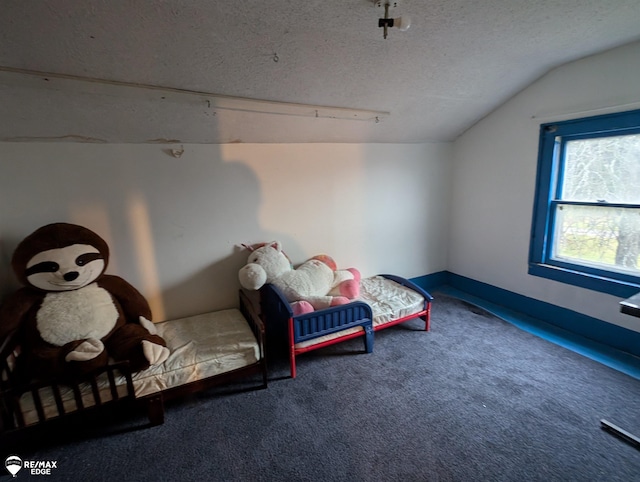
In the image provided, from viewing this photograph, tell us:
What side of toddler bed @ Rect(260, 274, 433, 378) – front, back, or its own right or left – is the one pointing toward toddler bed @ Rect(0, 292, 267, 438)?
back

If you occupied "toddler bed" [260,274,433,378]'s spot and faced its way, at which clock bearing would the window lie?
The window is roughly at 1 o'clock from the toddler bed.

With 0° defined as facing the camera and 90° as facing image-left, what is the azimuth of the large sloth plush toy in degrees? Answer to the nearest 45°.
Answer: approximately 315°

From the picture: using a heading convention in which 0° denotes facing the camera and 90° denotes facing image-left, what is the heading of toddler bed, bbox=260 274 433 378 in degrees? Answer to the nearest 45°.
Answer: approximately 225°
